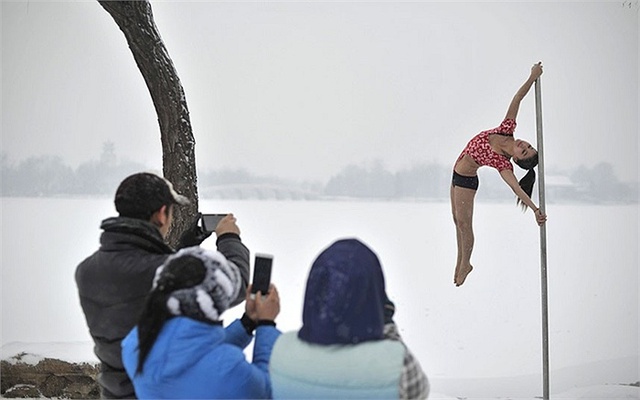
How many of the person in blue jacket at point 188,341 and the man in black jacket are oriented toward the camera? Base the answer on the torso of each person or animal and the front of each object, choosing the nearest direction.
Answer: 0

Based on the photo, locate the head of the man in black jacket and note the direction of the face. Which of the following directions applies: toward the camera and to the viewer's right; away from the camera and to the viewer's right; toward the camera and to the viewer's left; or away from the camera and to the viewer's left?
away from the camera and to the viewer's right

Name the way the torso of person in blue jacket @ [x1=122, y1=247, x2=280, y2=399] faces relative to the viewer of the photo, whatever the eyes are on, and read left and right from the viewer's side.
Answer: facing away from the viewer and to the right of the viewer

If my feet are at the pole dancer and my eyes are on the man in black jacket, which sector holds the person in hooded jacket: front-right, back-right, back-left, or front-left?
front-left

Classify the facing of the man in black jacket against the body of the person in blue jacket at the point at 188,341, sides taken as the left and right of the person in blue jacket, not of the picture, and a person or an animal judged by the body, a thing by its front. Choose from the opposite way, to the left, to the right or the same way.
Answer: the same way

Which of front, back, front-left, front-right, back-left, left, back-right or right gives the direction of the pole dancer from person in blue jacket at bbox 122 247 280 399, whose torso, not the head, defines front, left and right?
front

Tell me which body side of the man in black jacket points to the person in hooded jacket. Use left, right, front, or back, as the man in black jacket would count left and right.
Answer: right

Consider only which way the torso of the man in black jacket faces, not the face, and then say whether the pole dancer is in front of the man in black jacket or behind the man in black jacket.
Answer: in front

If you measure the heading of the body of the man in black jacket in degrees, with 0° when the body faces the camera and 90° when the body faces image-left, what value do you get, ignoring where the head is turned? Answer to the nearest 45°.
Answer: approximately 225°
